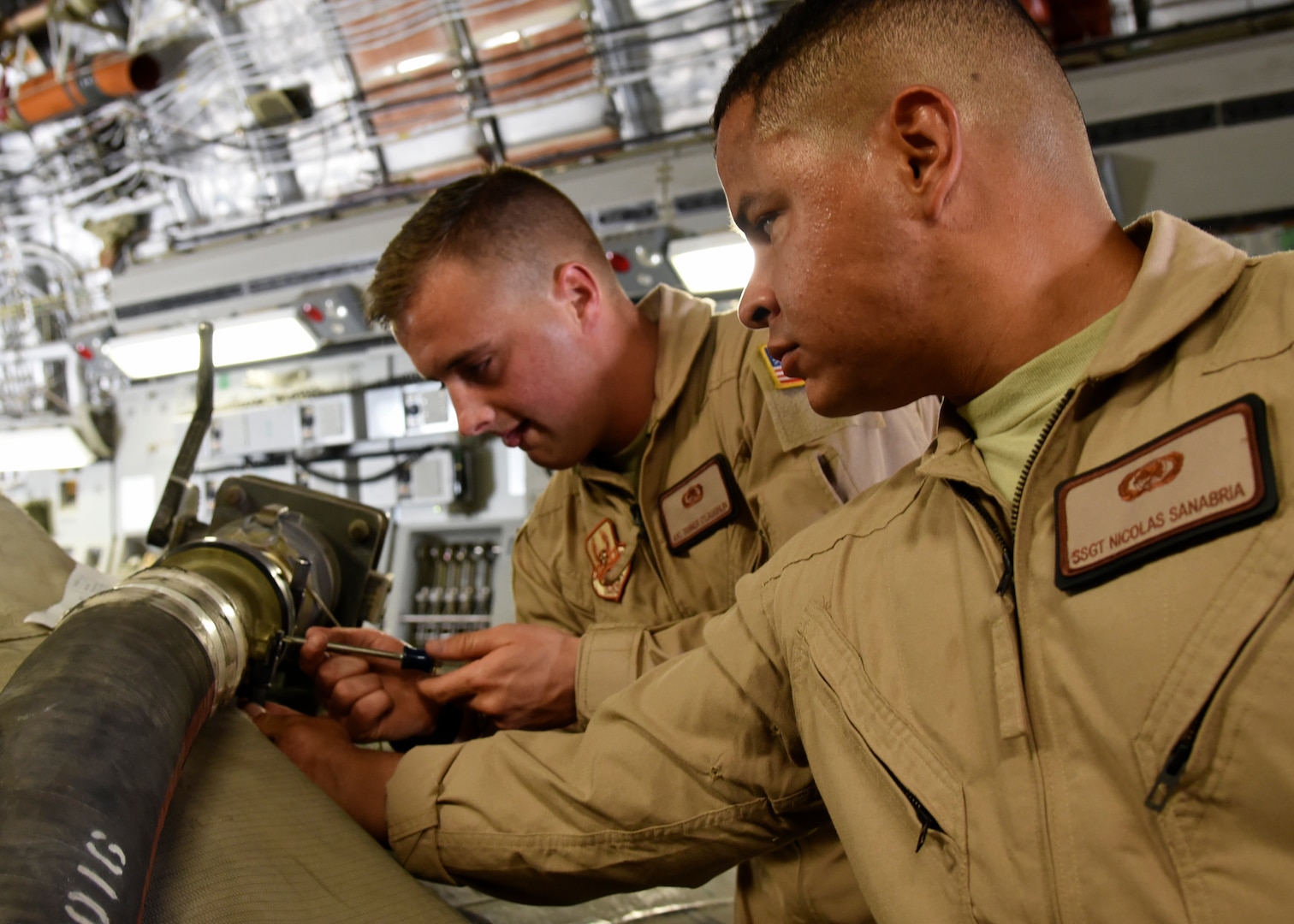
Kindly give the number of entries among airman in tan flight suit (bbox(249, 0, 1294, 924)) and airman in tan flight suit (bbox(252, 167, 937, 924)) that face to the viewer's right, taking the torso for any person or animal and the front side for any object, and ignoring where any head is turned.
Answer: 0

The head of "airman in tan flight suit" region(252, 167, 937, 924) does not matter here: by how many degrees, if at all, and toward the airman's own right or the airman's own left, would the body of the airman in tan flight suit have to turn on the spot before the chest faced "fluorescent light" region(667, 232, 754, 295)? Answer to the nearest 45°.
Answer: approximately 135° to the airman's own right

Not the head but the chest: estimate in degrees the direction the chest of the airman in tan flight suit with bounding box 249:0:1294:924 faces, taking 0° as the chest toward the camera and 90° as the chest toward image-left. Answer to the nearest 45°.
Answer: approximately 45°

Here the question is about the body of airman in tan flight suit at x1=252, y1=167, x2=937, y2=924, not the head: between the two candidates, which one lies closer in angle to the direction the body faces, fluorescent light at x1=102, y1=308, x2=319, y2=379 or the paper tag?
the paper tag

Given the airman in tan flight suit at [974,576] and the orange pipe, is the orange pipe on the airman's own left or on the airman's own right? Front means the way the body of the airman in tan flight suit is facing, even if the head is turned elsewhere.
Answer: on the airman's own right

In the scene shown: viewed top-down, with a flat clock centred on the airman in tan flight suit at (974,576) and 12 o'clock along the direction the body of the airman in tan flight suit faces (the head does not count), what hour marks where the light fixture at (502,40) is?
The light fixture is roughly at 4 o'clock from the airman in tan flight suit.

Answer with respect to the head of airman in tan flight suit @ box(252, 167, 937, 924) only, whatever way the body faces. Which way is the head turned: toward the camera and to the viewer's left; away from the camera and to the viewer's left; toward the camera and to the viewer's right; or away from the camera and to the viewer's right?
toward the camera and to the viewer's left

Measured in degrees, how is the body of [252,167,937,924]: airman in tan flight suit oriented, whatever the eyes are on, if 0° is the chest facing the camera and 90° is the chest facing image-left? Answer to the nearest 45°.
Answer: approximately 45°

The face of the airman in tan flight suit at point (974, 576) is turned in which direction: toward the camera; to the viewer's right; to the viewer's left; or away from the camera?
to the viewer's left

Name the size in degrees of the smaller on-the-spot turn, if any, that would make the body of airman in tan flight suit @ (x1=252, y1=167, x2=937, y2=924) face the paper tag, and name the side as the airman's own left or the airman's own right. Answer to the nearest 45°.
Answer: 0° — they already face it
